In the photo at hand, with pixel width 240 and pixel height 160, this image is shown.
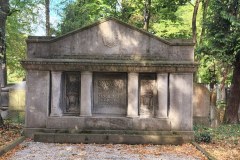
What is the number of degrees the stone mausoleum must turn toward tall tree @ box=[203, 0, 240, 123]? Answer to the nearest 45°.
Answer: approximately 135° to its left

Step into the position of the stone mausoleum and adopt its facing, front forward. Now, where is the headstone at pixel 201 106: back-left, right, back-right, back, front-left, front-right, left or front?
back-left

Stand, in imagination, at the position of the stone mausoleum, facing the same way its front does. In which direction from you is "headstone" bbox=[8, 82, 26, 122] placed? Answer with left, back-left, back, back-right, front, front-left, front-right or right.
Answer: back-right

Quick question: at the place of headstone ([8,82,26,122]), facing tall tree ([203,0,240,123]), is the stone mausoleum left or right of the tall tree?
right

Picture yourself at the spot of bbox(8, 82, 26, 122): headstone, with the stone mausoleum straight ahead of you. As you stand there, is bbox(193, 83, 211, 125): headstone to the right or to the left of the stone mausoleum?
left

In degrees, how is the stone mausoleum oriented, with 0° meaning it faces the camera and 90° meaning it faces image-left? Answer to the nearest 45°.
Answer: approximately 0°
